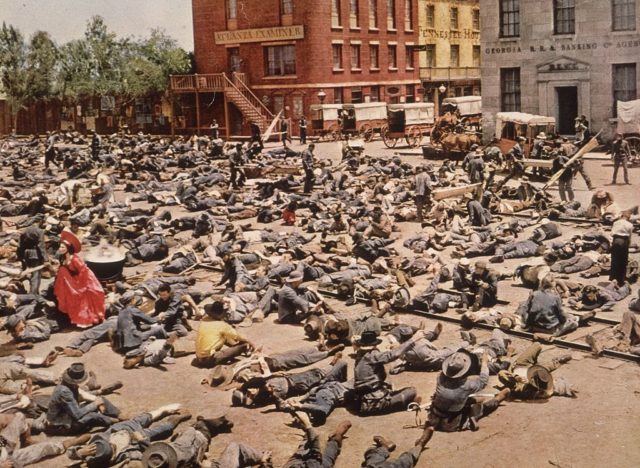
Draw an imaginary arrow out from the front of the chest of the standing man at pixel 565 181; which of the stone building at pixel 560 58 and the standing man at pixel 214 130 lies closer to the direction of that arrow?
the standing man

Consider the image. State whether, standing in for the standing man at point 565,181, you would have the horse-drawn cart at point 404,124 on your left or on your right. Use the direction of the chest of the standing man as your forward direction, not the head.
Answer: on your right

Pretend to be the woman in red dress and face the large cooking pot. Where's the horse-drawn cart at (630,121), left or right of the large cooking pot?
right

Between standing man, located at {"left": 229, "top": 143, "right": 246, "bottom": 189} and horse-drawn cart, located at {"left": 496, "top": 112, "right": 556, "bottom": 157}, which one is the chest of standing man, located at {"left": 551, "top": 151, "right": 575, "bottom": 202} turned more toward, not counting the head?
the standing man

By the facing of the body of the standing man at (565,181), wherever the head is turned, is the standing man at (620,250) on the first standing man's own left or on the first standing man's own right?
on the first standing man's own left
